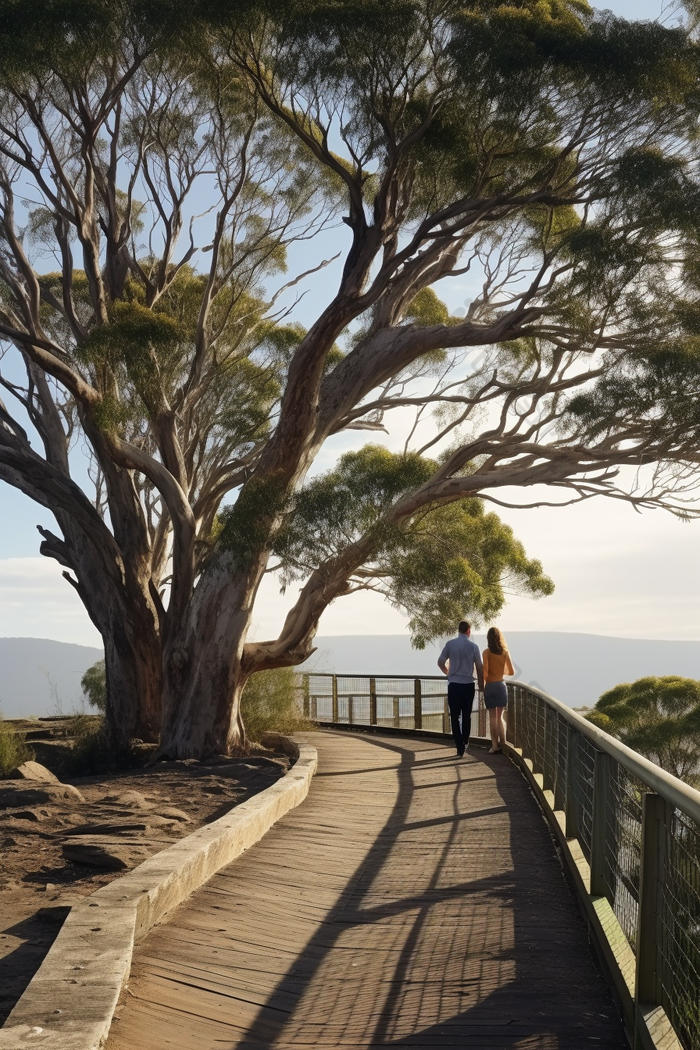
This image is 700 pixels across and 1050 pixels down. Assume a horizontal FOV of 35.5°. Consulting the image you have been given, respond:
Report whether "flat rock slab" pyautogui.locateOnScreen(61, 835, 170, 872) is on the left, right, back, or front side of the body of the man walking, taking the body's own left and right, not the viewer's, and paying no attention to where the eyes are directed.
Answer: back

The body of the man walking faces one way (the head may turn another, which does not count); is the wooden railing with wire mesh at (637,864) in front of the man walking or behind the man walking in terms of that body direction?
behind

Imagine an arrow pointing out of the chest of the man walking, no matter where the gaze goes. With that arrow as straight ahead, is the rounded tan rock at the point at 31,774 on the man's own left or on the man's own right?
on the man's own left

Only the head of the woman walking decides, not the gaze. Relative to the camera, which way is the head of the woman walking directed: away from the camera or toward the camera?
away from the camera

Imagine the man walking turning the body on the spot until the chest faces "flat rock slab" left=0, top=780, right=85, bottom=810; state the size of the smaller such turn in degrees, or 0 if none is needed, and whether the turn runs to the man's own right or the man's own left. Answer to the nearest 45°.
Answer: approximately 135° to the man's own left

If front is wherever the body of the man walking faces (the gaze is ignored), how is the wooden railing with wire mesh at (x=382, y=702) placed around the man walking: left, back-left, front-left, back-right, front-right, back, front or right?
front

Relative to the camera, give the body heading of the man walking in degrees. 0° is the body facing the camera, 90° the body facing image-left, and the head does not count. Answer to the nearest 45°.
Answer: approximately 180°
